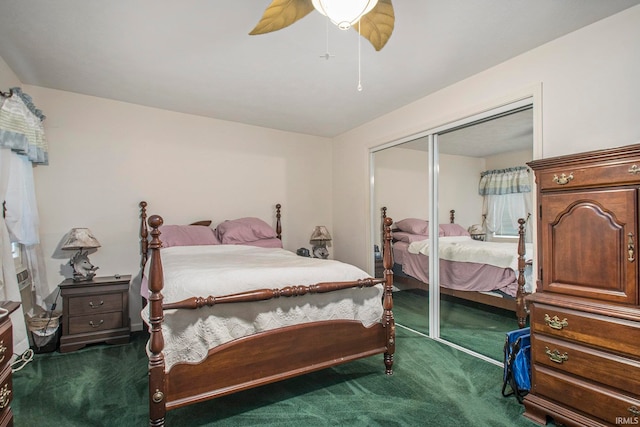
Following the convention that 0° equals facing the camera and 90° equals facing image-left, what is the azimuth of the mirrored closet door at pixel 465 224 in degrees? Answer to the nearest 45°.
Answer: approximately 45°

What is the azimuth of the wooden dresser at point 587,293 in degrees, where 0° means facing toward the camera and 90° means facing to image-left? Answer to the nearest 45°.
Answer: approximately 45°

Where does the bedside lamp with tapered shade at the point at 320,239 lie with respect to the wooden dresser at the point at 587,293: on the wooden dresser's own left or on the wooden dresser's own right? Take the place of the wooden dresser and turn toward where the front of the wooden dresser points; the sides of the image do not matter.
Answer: on the wooden dresser's own right

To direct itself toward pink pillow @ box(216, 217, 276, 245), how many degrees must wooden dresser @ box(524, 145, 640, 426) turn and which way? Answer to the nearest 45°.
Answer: approximately 45° to its right
